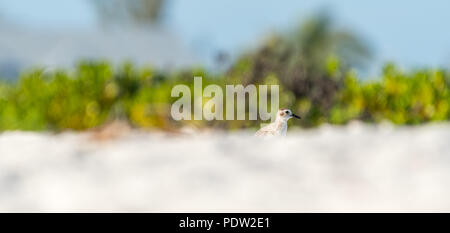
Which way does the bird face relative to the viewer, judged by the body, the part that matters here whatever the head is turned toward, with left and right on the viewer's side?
facing to the right of the viewer
